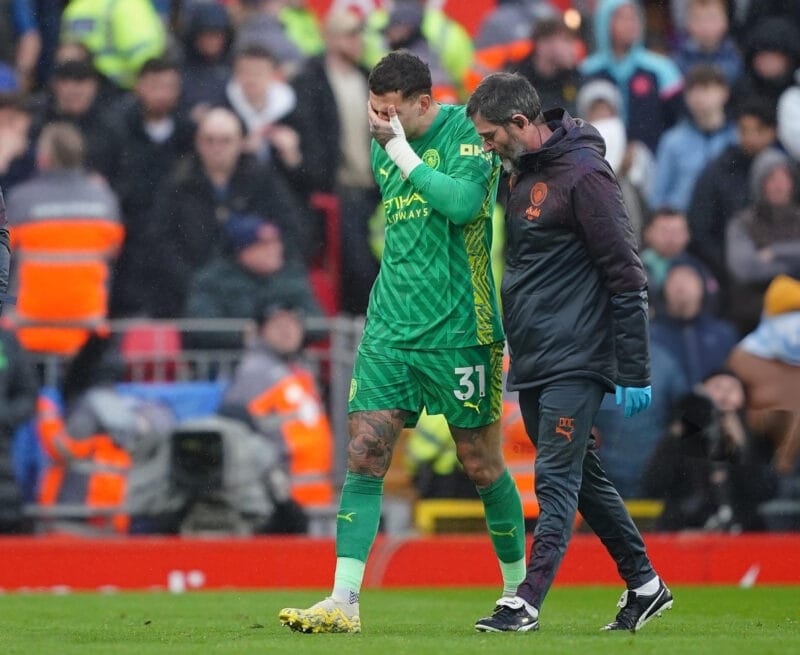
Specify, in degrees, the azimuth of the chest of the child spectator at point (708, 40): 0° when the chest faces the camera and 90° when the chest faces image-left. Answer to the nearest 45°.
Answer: approximately 0°

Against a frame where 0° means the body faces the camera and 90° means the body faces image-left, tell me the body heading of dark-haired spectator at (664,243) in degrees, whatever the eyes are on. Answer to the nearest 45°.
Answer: approximately 0°

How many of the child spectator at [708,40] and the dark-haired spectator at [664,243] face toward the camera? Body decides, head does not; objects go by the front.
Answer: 2

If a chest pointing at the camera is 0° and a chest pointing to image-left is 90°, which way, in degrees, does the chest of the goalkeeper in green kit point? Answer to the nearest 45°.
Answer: approximately 45°

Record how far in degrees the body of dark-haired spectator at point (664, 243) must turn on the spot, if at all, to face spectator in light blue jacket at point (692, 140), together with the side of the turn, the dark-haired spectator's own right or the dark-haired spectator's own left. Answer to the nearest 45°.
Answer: approximately 180°
